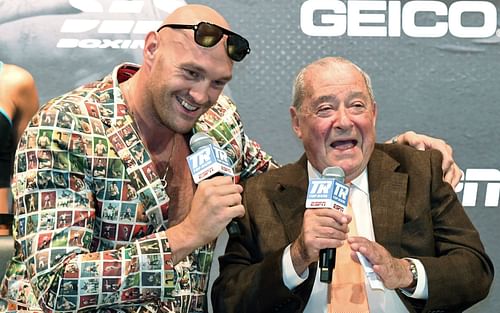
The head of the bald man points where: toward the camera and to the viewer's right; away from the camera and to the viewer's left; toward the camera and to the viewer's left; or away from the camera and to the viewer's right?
toward the camera and to the viewer's right

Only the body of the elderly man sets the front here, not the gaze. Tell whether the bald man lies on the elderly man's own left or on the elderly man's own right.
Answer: on the elderly man's own right

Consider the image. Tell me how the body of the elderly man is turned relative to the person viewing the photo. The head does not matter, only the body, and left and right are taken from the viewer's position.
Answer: facing the viewer

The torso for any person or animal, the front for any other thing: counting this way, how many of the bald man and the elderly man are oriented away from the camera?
0

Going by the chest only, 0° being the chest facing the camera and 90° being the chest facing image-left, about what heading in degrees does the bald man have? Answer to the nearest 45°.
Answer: approximately 315°
